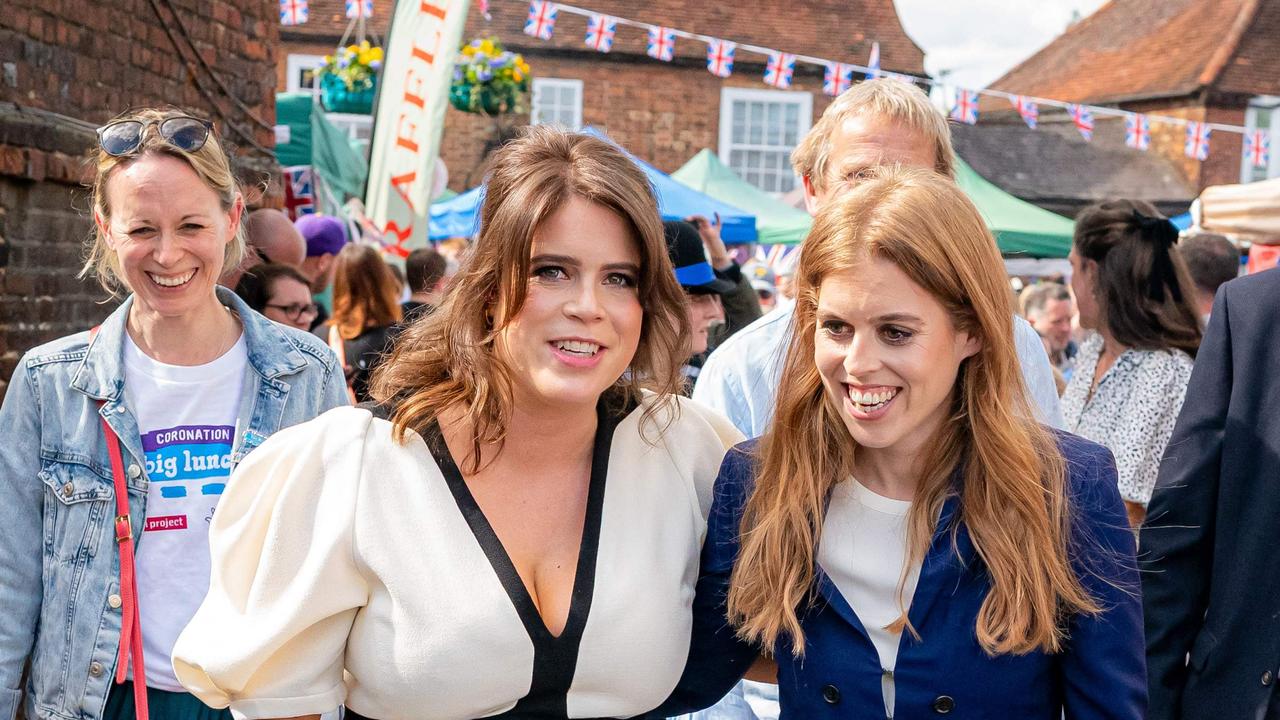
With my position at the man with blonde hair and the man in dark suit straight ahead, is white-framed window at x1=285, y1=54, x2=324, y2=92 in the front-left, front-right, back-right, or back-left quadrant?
back-left

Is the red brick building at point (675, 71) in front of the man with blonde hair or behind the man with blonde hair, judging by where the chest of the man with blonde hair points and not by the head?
behind

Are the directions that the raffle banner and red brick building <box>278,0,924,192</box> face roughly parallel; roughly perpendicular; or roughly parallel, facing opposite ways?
roughly parallel

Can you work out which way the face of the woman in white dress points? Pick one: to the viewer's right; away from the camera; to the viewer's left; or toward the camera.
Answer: toward the camera

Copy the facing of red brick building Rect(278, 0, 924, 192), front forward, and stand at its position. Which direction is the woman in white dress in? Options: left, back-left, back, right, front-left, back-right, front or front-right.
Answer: front

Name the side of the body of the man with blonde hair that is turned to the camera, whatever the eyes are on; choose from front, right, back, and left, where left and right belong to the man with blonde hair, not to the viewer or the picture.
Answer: front

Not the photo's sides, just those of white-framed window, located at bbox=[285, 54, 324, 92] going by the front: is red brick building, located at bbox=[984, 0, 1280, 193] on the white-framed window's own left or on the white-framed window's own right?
on the white-framed window's own left

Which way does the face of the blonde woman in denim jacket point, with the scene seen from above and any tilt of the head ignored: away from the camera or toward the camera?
toward the camera

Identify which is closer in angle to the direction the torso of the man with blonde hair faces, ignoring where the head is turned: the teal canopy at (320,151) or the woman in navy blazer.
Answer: the woman in navy blazer

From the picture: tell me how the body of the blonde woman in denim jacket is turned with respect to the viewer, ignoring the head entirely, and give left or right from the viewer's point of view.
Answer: facing the viewer

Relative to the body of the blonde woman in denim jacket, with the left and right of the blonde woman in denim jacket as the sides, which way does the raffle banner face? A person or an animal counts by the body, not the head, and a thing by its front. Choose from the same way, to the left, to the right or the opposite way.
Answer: the same way
